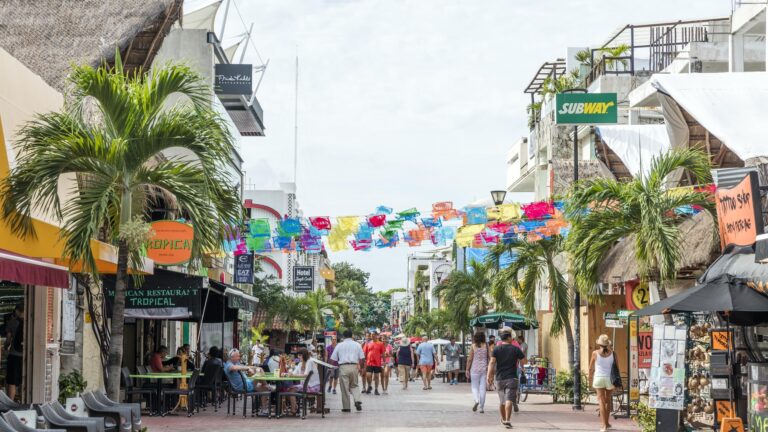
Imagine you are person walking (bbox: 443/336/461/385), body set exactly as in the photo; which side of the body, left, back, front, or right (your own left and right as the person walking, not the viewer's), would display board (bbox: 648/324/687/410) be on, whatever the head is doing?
front

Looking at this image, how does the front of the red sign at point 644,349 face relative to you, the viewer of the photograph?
facing the viewer

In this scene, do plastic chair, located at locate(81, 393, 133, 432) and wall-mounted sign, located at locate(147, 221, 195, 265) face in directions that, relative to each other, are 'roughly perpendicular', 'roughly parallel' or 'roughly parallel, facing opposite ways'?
roughly perpendicular

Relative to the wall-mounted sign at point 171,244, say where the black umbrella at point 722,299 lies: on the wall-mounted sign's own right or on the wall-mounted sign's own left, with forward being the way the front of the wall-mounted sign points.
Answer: on the wall-mounted sign's own left

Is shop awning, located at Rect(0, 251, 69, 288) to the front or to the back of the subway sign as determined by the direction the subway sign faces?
to the front

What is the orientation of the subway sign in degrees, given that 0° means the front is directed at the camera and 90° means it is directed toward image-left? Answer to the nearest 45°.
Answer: approximately 0°

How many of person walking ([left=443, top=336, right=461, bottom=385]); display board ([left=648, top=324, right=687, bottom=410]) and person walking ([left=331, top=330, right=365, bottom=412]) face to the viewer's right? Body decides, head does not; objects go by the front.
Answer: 0

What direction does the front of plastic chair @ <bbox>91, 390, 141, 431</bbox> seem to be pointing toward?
to the viewer's right
